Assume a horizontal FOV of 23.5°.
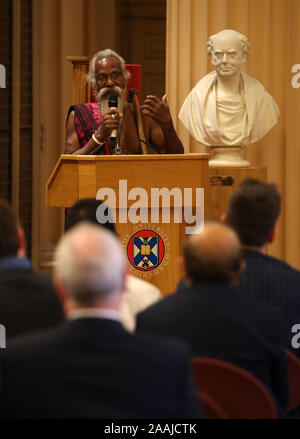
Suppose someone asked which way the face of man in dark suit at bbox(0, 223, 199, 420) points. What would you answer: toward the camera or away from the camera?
away from the camera

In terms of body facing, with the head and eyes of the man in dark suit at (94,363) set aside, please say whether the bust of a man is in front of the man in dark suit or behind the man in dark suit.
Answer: in front

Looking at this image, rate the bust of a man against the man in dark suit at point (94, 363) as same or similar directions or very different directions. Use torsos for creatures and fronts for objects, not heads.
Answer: very different directions

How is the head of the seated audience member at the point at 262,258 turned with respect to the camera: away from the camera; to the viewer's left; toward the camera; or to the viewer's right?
away from the camera

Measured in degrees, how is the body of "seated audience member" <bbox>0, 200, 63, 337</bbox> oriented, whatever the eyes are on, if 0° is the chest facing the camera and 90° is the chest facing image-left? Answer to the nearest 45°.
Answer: approximately 180°

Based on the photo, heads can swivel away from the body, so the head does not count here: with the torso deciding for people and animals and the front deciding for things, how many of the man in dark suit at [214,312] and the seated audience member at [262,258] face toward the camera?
0

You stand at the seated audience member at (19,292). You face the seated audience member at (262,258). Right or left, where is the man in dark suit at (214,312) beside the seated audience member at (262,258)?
right

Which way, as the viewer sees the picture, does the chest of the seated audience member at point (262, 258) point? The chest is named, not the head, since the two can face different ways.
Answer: away from the camera

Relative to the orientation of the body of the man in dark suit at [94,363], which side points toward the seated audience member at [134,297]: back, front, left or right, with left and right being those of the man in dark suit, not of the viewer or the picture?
front

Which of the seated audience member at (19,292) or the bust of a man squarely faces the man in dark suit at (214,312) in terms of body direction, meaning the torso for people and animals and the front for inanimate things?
the bust of a man

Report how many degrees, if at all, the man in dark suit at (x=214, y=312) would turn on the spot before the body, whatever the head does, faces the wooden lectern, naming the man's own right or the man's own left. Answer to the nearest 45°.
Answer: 0° — they already face it

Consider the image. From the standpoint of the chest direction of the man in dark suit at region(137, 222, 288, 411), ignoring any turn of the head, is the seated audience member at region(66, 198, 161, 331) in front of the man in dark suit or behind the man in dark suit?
in front

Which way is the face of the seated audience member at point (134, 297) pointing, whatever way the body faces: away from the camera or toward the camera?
away from the camera

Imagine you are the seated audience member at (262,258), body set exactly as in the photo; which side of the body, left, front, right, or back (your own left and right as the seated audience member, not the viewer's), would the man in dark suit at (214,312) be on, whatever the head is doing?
back

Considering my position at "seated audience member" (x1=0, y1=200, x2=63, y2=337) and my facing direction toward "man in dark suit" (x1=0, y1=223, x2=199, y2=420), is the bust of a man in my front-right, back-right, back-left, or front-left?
back-left

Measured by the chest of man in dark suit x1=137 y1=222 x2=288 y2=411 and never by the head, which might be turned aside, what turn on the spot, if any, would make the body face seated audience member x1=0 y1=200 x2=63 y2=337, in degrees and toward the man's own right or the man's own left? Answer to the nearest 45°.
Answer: approximately 90° to the man's own left

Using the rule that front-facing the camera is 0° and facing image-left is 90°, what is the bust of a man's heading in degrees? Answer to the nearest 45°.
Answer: approximately 0°
